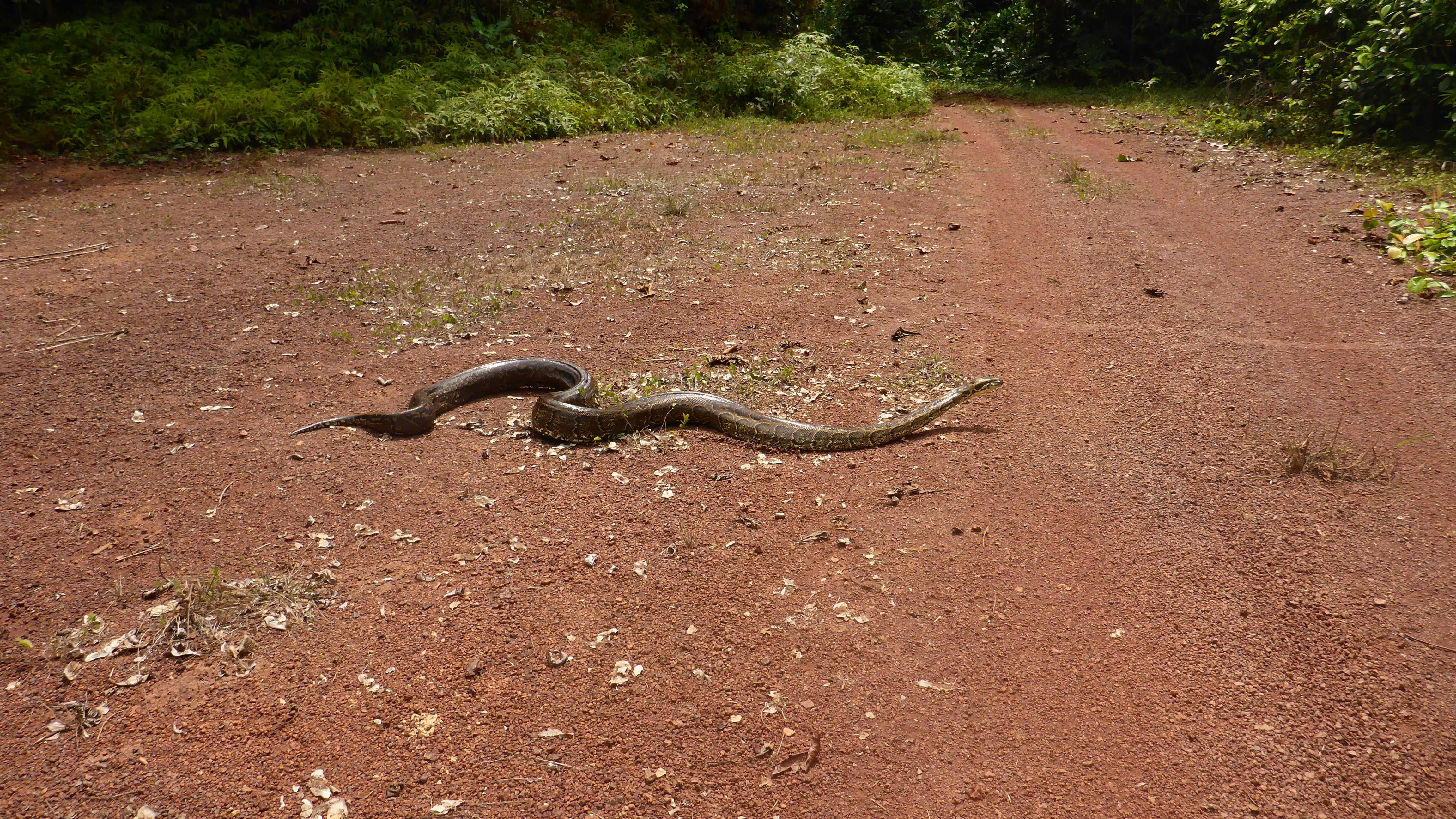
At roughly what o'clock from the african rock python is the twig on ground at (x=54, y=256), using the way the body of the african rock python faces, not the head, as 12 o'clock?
The twig on ground is roughly at 7 o'clock from the african rock python.

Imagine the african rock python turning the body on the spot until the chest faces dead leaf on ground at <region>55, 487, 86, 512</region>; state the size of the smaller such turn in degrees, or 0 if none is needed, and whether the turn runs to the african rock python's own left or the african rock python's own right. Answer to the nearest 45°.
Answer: approximately 180°

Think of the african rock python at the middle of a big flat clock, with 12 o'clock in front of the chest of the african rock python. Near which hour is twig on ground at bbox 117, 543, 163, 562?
The twig on ground is roughly at 5 o'clock from the african rock python.

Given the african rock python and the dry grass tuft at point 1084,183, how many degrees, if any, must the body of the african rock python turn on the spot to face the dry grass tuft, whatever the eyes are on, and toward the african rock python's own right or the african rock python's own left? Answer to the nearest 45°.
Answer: approximately 45° to the african rock python's own left

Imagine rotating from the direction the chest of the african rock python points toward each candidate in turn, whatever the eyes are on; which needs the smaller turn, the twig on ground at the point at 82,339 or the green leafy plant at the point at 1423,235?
the green leafy plant

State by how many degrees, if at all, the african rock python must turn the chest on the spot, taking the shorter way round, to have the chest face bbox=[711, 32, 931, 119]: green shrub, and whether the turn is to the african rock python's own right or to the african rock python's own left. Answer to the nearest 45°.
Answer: approximately 90° to the african rock python's own left

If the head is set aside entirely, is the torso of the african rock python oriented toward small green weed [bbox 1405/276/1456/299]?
yes

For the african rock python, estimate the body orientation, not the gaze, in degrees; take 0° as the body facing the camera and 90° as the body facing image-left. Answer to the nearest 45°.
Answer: approximately 270°

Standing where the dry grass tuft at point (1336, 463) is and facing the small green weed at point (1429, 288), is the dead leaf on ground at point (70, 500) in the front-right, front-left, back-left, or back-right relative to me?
back-left

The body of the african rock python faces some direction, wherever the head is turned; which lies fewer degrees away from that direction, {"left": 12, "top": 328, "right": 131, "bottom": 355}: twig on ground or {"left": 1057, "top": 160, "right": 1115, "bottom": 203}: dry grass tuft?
the dry grass tuft

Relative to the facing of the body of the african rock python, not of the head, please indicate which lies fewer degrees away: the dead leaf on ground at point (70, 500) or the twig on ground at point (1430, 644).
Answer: the twig on ground

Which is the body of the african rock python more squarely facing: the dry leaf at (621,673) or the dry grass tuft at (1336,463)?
the dry grass tuft

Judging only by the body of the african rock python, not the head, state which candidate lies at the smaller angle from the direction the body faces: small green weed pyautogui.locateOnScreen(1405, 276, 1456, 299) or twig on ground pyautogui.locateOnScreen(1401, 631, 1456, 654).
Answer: the small green weed

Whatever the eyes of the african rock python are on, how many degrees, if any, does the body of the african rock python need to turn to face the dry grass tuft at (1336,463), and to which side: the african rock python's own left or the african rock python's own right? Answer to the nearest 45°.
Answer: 0° — it already faces it
